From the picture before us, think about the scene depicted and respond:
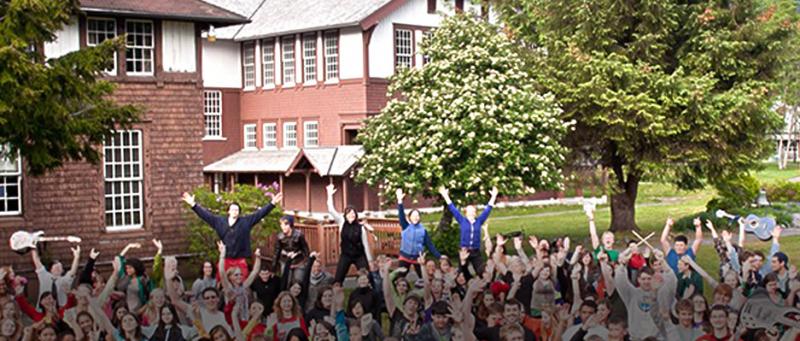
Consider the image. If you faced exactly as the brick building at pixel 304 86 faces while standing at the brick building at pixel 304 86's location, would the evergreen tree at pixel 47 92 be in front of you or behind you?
in front

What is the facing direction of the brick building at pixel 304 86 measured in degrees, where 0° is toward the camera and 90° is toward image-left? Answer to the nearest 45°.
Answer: approximately 45°

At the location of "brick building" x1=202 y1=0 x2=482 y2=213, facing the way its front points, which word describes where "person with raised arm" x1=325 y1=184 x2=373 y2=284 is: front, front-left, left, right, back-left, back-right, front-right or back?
front-left

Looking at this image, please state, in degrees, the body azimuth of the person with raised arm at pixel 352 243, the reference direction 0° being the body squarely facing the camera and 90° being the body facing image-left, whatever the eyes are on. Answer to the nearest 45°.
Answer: approximately 0°

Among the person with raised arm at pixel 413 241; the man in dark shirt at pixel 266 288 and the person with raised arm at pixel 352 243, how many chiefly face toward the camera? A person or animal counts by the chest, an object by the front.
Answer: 3

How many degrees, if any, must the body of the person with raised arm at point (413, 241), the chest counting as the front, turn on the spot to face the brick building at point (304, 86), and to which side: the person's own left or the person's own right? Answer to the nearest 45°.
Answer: approximately 180°

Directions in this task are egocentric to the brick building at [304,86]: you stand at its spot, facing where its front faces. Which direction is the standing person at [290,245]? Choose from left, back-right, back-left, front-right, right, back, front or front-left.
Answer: front-left

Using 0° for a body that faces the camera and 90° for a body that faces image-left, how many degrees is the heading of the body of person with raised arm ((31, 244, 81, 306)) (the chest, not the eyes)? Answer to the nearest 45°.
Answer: approximately 0°

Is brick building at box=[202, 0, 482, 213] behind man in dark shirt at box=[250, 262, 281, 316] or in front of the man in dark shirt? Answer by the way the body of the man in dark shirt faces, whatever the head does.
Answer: behind
